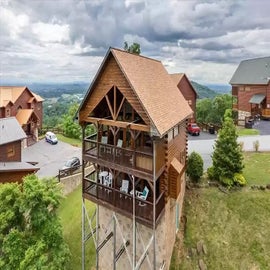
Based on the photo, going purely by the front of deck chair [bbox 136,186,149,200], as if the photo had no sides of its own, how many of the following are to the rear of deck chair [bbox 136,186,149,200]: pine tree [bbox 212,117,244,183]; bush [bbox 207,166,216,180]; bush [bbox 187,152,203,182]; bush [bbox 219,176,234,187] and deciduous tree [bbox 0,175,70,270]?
4

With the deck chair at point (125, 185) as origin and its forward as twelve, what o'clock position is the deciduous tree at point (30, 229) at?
The deciduous tree is roughly at 1 o'clock from the deck chair.

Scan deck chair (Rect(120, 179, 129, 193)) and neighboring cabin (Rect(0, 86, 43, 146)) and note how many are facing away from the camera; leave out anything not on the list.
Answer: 0

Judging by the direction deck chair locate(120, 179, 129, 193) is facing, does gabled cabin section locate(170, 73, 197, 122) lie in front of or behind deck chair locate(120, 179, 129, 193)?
behind

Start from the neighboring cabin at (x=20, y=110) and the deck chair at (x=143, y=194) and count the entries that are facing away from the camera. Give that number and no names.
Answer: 0

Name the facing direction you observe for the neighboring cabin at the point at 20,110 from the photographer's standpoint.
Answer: facing the viewer and to the right of the viewer

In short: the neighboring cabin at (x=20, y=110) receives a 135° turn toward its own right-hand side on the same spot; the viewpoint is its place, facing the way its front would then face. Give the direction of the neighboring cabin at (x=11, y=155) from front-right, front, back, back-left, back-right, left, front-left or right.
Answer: left

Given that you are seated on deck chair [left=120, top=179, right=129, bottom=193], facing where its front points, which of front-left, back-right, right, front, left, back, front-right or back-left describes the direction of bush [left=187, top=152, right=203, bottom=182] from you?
back

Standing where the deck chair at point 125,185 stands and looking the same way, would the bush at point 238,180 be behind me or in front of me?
behind

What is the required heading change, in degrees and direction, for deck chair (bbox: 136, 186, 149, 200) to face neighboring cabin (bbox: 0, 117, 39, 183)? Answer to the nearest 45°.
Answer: approximately 90° to its right

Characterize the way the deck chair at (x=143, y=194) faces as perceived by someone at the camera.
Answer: facing the viewer and to the left of the viewer

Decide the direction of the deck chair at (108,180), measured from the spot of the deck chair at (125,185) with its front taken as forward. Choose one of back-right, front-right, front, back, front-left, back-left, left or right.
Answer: right

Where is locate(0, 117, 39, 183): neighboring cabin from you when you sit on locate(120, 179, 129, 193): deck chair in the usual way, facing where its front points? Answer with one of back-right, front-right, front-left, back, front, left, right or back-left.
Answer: right
